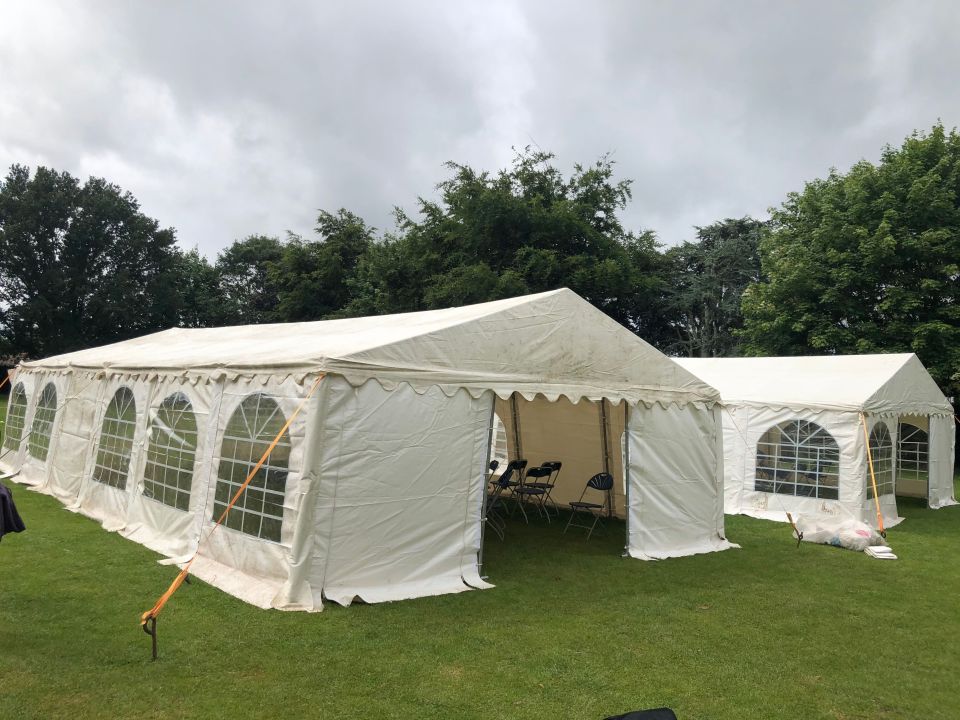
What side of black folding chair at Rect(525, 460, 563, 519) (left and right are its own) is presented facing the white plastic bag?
back

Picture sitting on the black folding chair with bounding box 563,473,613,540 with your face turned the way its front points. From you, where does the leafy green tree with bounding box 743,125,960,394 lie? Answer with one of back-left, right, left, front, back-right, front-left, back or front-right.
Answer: back

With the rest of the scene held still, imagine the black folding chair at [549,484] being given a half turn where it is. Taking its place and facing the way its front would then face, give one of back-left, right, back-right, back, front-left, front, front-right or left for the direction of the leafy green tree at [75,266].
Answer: back-left

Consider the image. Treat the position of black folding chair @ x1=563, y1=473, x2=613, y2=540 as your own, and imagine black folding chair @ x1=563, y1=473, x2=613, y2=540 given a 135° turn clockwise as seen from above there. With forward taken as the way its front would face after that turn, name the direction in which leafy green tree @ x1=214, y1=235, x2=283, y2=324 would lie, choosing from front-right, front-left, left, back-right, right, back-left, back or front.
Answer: front-left

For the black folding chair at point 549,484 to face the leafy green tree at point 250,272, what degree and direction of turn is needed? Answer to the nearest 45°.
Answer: approximately 45° to its right

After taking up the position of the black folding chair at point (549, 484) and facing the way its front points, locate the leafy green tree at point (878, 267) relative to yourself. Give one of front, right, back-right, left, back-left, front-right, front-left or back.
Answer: back-right

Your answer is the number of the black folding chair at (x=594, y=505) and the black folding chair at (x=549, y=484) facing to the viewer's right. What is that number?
0

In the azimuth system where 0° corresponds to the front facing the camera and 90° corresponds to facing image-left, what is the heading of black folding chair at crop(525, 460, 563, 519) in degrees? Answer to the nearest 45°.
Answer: approximately 90°

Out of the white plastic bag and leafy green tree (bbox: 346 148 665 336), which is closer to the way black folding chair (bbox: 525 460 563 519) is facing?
the leafy green tree

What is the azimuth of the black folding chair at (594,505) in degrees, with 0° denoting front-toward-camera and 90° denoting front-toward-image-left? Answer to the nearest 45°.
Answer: approximately 45°

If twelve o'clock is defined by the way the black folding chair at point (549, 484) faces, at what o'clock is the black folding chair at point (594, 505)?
the black folding chair at point (594, 505) is roughly at 8 o'clock from the black folding chair at point (549, 484).

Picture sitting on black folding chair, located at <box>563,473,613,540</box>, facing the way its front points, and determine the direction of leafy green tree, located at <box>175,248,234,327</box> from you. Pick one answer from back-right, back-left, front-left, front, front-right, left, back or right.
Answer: right

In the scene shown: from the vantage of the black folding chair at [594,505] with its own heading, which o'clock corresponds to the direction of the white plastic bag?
The white plastic bag is roughly at 7 o'clock from the black folding chair.

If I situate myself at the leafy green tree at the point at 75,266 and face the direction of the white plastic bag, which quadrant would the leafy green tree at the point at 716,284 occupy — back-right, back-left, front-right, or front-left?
front-left
